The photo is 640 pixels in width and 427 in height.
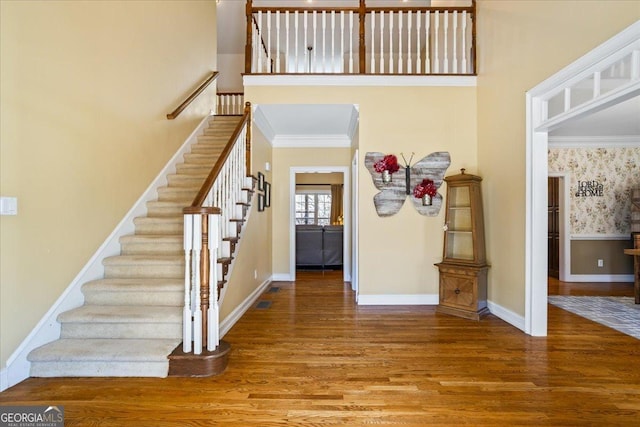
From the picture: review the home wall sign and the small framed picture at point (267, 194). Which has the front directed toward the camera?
the home wall sign

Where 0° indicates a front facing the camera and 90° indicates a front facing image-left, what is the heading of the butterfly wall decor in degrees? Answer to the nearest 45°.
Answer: approximately 0°

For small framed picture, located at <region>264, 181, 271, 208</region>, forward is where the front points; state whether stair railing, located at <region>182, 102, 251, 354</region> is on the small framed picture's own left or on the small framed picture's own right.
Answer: on the small framed picture's own right

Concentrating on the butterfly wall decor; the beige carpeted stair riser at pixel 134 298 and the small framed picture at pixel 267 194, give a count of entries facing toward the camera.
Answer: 2

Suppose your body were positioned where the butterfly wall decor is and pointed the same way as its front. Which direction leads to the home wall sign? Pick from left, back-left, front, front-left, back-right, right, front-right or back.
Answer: back-left

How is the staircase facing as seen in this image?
toward the camera

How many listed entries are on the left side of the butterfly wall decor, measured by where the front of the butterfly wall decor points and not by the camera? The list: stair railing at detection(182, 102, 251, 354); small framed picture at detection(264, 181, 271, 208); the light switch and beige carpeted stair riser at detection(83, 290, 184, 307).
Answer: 0

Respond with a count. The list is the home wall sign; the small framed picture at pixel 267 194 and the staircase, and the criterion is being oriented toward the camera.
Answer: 2

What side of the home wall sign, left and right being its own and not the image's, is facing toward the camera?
front

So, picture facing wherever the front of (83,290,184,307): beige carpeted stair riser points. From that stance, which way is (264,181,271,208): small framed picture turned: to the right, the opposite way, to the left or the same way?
to the left

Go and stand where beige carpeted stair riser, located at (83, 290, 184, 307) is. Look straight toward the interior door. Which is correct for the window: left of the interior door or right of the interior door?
left

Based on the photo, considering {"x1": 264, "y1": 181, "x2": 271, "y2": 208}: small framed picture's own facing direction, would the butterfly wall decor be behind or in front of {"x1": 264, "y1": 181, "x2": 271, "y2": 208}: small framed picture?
in front

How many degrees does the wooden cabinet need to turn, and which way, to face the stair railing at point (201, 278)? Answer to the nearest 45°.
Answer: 0° — it already faces it

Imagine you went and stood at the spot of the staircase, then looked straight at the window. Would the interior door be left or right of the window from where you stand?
right

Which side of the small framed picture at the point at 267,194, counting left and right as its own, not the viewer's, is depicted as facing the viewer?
right

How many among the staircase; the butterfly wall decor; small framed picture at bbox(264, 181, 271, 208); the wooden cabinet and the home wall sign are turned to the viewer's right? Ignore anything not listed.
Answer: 1

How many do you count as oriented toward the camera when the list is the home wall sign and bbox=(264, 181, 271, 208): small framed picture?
1

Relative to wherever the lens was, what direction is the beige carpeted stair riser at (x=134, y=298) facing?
facing the viewer
